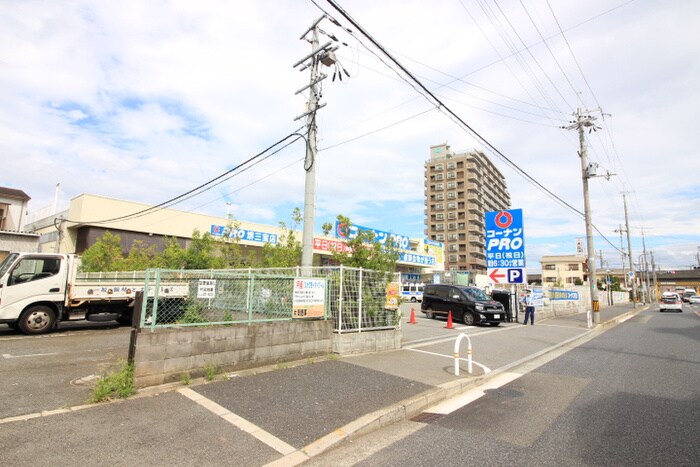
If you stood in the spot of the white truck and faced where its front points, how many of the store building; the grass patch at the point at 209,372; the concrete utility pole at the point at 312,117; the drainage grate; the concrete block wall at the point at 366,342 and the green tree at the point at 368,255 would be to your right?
1

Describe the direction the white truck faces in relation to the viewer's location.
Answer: facing to the left of the viewer

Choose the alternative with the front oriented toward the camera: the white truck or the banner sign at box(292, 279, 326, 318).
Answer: the banner sign

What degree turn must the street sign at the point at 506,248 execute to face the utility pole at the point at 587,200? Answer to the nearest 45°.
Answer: approximately 135° to its left

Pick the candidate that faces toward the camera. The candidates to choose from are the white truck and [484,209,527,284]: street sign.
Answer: the street sign

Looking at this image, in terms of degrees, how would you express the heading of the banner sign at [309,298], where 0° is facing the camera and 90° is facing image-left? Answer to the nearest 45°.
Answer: approximately 0°

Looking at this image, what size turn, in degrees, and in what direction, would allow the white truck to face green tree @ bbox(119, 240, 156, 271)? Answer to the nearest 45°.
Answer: approximately 90° to its right

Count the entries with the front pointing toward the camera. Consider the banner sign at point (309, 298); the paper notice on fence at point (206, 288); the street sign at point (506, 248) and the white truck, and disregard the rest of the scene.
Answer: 3

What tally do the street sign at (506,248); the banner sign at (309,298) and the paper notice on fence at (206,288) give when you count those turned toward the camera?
3

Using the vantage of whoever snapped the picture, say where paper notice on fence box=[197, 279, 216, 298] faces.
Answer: facing the viewer

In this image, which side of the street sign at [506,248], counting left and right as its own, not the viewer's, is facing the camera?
front

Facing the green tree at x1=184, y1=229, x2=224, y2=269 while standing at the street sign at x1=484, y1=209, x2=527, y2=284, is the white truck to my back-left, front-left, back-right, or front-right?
front-left

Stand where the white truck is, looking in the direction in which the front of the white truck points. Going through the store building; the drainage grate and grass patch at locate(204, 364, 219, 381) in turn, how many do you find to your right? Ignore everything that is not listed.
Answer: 1

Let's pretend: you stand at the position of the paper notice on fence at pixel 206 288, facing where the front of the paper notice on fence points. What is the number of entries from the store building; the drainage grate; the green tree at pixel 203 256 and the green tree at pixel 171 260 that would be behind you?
3

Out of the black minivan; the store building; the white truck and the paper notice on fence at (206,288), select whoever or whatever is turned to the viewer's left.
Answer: the white truck
